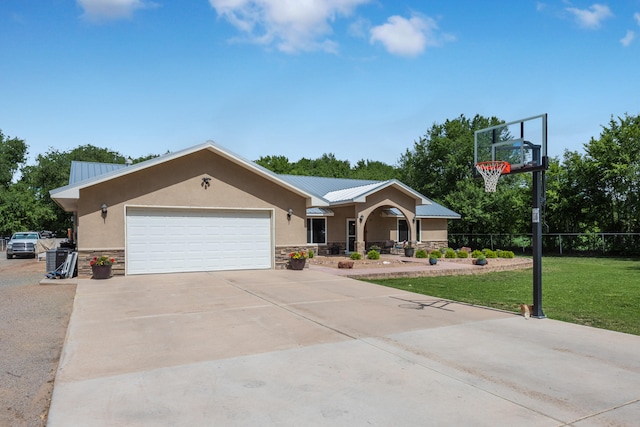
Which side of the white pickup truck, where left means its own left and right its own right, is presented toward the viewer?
front

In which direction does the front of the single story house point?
toward the camera

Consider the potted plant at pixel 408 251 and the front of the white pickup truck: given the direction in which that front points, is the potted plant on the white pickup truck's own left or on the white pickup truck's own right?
on the white pickup truck's own left

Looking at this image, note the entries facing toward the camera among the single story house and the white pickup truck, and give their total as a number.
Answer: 2

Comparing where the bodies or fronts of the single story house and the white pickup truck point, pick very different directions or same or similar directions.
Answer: same or similar directions

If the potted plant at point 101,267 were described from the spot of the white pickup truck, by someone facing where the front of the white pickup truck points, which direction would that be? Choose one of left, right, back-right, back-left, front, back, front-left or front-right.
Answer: front

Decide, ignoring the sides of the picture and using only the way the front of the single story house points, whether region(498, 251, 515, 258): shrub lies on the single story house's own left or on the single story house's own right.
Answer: on the single story house's own left
